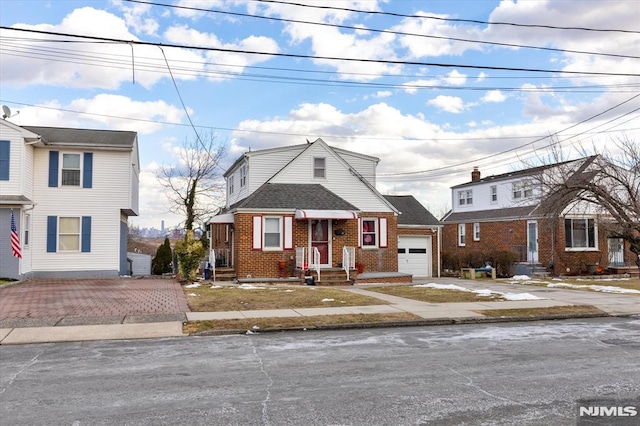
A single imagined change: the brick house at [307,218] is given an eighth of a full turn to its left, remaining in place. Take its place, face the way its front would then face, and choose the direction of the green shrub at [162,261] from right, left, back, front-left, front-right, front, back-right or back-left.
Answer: back

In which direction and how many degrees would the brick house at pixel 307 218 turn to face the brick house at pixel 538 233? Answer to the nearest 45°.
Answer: approximately 135° to its left

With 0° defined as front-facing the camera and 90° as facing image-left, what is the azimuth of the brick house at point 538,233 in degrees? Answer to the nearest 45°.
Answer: approximately 315°

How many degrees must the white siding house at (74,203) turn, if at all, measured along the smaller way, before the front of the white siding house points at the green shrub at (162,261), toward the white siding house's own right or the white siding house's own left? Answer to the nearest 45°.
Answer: approximately 135° to the white siding house's own left

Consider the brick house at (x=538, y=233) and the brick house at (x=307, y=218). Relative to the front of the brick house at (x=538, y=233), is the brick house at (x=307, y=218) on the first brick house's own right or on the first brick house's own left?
on the first brick house's own right

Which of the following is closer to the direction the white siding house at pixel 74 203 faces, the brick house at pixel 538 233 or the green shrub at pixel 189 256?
the green shrub

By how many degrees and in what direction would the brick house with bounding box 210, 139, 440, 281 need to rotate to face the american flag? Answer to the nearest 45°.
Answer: approximately 90° to its right

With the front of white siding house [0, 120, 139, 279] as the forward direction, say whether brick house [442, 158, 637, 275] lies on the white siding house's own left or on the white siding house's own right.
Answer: on the white siding house's own left

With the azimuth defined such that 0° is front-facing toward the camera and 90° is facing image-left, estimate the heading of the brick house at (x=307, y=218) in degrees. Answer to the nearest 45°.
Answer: approximately 0°
